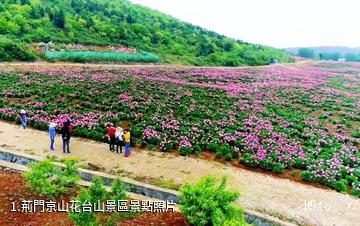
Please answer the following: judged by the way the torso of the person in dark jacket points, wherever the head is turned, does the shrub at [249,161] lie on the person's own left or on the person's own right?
on the person's own right

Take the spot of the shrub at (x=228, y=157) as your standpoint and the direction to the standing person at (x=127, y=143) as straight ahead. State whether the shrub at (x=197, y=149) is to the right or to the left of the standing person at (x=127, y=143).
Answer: right

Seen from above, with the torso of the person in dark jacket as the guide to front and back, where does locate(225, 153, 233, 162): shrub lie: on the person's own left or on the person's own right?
on the person's own right

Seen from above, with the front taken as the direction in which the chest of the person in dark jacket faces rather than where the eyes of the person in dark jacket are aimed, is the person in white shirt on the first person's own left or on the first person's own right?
on the first person's own right

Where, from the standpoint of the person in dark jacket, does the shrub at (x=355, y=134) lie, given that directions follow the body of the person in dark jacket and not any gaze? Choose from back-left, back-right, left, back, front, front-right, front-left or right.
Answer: right

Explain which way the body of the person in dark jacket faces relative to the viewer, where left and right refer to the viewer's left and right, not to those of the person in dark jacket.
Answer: facing away from the viewer

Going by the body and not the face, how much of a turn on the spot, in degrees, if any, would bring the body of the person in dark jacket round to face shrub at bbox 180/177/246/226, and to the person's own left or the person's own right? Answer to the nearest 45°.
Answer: approximately 135° to the person's own right

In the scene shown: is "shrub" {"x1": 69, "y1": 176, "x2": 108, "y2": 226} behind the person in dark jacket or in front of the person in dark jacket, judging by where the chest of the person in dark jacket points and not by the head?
behind

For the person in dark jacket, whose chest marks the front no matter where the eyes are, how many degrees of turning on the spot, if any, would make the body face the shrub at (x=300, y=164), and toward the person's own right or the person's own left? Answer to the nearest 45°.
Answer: approximately 90° to the person's own right

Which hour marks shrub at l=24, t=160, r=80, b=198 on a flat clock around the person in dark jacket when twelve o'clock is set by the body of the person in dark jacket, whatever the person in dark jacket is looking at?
The shrub is roughly at 6 o'clock from the person in dark jacket.

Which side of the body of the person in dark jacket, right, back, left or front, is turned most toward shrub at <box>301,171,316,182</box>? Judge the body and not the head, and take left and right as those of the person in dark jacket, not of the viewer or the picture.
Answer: right

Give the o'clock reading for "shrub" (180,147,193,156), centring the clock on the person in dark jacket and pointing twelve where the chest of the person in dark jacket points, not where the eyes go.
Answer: The shrub is roughly at 3 o'clock from the person in dark jacket.
